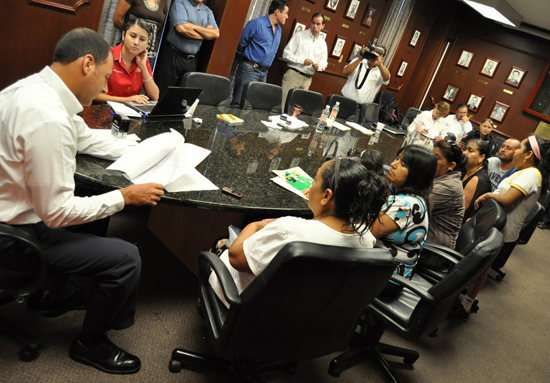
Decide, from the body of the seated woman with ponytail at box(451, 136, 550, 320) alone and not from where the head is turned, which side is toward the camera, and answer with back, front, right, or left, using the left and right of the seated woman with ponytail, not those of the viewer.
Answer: left

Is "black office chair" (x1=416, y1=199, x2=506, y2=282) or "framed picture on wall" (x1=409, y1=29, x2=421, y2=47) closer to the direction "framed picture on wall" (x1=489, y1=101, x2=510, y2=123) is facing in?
the black office chair

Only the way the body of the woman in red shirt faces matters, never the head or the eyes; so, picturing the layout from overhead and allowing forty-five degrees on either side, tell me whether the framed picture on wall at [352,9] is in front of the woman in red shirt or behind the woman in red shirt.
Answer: behind

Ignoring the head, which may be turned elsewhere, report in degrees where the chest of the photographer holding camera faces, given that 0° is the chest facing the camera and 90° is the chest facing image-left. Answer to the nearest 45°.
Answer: approximately 0°

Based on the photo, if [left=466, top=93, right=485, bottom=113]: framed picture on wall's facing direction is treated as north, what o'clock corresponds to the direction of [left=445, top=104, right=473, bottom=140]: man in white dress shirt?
The man in white dress shirt is roughly at 12 o'clock from the framed picture on wall.

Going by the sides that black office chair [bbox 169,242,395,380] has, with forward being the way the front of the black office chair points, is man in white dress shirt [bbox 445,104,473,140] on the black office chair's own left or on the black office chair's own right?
on the black office chair's own right

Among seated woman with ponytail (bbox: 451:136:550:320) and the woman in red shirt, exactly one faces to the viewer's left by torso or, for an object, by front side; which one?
the seated woman with ponytail

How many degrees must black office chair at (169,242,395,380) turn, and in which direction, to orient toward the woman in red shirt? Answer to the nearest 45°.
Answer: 0° — it already faces them

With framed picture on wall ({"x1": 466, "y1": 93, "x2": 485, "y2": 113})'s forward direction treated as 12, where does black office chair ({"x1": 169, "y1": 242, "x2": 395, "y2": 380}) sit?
The black office chair is roughly at 12 o'clock from the framed picture on wall.

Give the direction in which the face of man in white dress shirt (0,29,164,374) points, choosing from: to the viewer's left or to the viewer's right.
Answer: to the viewer's right
